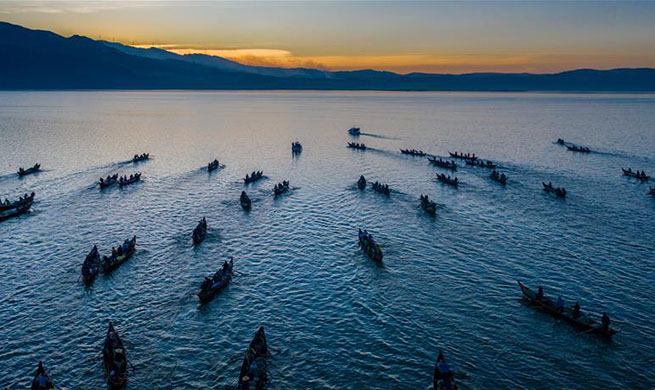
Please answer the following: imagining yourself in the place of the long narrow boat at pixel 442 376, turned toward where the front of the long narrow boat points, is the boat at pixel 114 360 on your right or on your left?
on your left

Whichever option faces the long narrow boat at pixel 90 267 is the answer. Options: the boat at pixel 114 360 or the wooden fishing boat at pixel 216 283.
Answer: the boat

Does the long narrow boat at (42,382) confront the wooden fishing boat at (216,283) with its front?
no

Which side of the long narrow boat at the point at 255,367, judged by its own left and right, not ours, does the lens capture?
back

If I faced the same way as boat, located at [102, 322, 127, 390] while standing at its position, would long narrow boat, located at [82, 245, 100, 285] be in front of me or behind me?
in front

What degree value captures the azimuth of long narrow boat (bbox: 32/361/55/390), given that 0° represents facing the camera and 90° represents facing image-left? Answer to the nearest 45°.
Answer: approximately 180°

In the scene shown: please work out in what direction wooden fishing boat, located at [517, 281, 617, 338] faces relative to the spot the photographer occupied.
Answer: facing away from the viewer and to the left of the viewer

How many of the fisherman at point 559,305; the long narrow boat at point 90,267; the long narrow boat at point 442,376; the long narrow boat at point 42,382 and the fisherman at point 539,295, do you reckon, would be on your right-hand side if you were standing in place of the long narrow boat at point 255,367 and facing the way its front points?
3

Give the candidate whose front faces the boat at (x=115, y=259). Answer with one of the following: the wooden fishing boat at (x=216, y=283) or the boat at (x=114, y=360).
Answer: the boat at (x=114, y=360)

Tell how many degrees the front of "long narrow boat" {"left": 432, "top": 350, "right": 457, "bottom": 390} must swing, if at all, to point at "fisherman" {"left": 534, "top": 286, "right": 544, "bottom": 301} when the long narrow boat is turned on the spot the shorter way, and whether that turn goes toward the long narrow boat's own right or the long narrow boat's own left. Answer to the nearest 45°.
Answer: approximately 45° to the long narrow boat's own right

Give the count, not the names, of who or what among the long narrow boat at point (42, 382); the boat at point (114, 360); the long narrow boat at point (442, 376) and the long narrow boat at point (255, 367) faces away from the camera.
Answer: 4

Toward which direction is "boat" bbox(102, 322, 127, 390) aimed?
away from the camera

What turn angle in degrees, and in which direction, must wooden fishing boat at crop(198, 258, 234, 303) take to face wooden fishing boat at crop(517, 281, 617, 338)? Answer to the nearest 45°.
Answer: approximately 90° to its right

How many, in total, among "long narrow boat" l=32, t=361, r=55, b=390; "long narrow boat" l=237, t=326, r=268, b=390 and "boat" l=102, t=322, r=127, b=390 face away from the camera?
3

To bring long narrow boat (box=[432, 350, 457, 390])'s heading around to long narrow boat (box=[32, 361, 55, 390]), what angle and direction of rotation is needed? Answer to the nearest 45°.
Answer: approximately 90° to its left

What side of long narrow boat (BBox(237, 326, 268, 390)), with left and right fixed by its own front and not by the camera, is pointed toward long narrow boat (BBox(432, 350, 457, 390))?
right

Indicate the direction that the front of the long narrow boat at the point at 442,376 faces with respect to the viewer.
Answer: facing away from the viewer
